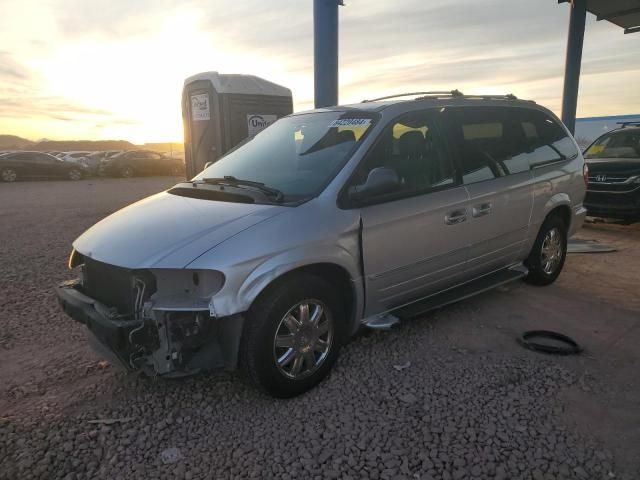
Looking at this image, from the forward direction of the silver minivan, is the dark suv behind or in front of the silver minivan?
behind

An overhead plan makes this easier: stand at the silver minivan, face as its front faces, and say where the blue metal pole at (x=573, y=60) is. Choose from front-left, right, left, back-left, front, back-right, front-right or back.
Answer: back

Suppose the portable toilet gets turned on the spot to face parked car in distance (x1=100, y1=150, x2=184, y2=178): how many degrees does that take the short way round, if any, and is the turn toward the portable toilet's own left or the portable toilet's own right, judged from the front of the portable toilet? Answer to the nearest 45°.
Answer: approximately 135° to the portable toilet's own right

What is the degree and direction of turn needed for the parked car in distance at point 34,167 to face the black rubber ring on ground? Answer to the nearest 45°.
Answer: approximately 90° to its right

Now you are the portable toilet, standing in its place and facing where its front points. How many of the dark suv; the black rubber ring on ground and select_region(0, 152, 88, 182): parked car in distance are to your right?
1

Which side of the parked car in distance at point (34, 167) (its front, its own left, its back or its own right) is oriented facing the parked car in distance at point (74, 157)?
left

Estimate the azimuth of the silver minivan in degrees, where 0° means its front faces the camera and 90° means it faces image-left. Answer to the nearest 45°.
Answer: approximately 45°

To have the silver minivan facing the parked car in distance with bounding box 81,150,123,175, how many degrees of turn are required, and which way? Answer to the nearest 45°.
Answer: approximately 90° to its right

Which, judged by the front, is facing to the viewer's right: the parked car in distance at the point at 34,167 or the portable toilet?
the parked car in distance
